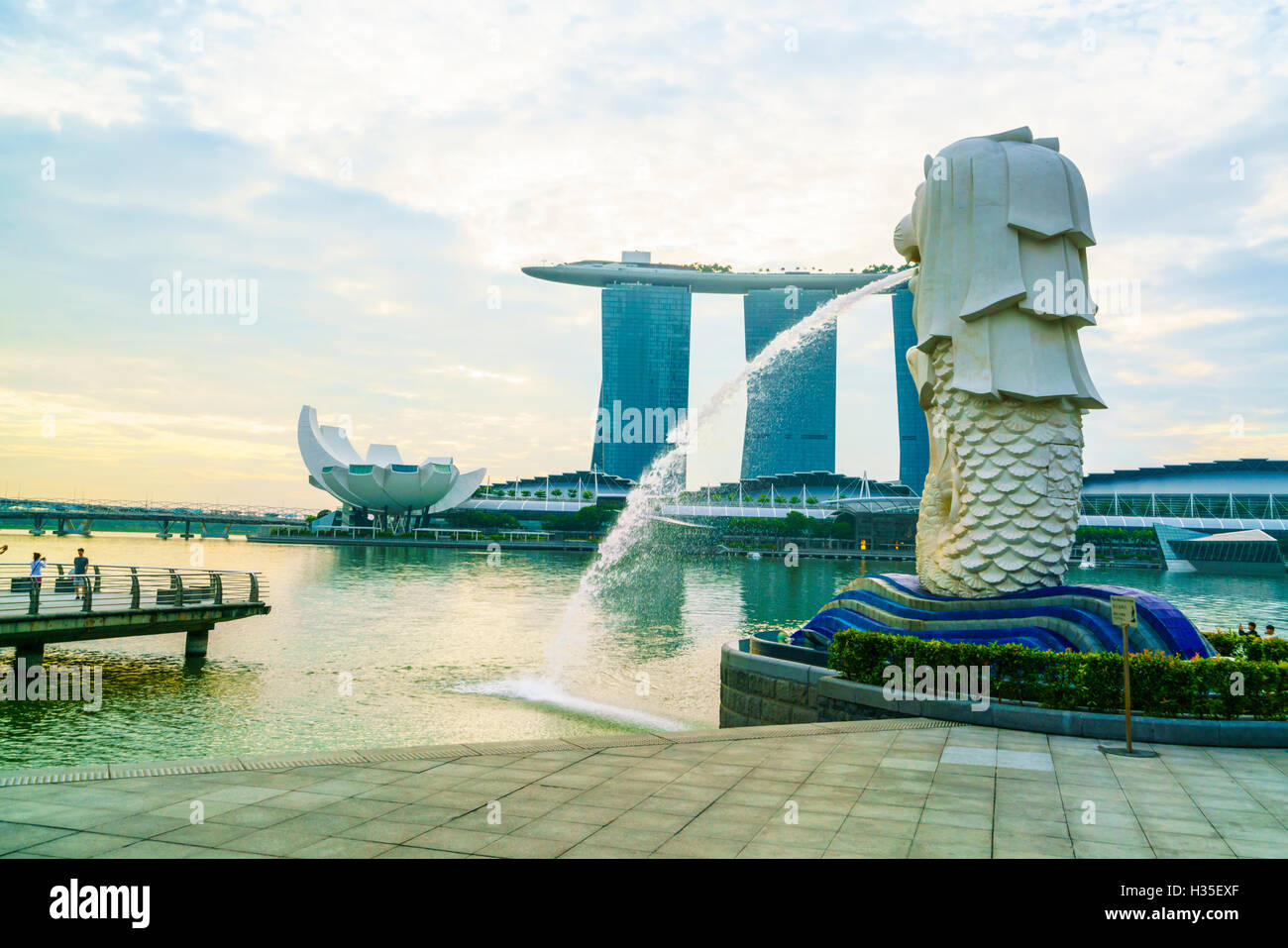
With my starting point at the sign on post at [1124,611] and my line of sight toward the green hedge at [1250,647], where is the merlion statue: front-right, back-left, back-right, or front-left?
front-left

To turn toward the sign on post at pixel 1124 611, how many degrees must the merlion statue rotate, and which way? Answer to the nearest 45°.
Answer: approximately 135° to its left

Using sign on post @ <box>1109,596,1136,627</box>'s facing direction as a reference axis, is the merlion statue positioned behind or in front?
behind

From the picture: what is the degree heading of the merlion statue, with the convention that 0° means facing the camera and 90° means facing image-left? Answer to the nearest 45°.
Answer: approximately 135°

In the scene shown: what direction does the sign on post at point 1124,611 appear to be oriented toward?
toward the camera

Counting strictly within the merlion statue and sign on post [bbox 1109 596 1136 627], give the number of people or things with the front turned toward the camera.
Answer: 1
